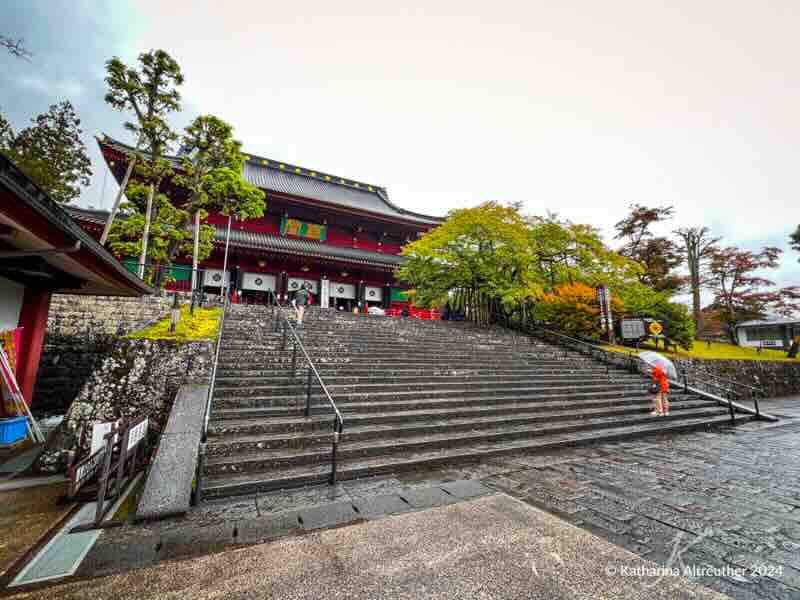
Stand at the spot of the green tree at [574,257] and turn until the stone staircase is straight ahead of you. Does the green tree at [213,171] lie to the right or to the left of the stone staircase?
right

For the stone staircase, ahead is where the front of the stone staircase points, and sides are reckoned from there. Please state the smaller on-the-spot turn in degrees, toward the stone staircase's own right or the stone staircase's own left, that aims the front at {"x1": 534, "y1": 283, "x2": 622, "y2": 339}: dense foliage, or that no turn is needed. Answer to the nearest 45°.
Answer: approximately 90° to the stone staircase's own left

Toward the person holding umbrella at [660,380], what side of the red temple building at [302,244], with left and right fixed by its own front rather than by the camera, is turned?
front

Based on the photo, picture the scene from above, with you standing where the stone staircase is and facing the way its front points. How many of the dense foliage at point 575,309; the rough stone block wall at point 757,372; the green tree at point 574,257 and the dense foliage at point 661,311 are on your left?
4

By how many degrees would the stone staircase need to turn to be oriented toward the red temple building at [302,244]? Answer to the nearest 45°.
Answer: approximately 180°

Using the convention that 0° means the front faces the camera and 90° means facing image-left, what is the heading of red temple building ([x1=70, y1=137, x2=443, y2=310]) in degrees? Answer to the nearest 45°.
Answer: approximately 315°

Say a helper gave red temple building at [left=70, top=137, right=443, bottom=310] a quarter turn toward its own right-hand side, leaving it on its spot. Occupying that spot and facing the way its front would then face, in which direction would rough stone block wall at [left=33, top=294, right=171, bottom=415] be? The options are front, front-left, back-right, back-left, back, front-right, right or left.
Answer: left

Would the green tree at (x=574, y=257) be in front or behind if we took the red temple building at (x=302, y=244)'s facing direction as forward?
in front

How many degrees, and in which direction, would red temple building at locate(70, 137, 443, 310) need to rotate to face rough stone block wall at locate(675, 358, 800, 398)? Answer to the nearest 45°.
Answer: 0° — it already faces it

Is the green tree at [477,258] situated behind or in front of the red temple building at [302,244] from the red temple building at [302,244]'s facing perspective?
in front

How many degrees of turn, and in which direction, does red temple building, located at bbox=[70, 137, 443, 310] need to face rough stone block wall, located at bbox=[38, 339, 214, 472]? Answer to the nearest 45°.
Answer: approximately 45° to its right

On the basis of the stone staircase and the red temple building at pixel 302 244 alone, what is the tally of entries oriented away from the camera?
0

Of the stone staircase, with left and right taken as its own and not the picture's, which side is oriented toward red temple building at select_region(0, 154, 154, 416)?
right
